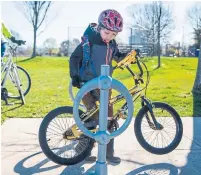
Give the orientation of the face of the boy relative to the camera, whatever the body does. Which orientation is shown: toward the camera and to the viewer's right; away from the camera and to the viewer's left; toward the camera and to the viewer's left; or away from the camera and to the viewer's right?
toward the camera and to the viewer's right

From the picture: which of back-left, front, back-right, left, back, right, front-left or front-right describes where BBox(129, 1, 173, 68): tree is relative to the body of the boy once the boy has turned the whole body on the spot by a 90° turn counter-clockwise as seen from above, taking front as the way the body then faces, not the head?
front-left

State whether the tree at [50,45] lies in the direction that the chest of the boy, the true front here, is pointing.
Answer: no

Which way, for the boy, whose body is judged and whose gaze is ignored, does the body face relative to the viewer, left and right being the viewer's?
facing the viewer and to the right of the viewer

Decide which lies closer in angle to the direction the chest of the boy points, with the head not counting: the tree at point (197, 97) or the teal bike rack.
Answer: the teal bike rack

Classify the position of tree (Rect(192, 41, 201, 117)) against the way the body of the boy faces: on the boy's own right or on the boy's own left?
on the boy's own left
